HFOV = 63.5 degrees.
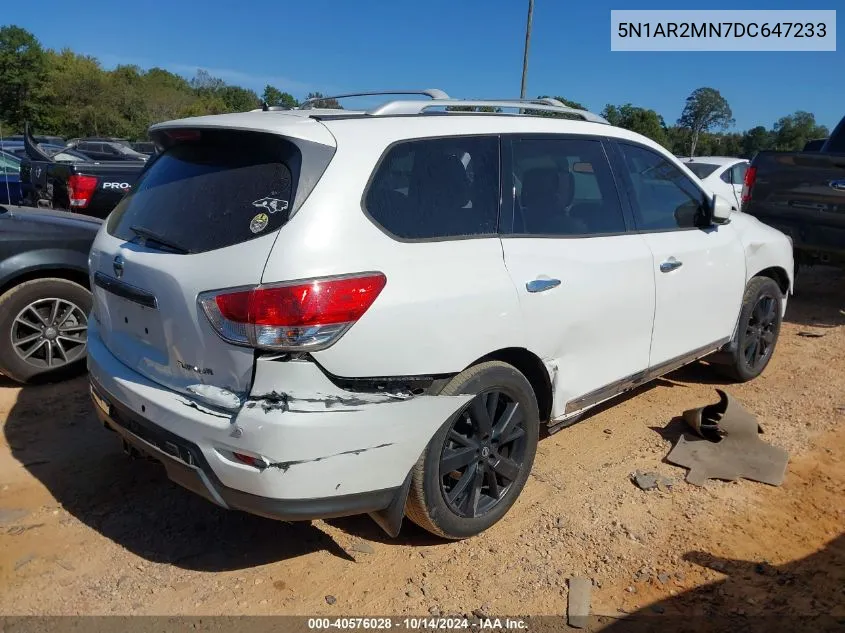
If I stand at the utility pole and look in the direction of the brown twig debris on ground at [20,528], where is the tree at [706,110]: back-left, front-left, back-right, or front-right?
back-left

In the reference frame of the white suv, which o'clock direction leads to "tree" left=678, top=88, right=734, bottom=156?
The tree is roughly at 11 o'clock from the white suv.

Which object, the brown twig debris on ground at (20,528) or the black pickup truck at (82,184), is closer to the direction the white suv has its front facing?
the black pickup truck

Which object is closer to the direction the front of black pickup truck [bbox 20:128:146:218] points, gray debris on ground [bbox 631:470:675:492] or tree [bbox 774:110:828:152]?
the tree

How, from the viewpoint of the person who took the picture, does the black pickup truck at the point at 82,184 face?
facing away from the viewer and to the right of the viewer

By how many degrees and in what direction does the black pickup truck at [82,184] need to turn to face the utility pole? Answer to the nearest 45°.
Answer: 0° — it already faces it

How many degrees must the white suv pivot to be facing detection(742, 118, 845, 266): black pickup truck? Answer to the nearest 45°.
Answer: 0° — it already faces it

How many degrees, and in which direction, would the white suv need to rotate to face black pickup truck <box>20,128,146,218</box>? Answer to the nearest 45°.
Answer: approximately 90° to its left

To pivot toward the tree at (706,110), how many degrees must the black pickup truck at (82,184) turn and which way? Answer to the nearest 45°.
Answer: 0° — it already faces it

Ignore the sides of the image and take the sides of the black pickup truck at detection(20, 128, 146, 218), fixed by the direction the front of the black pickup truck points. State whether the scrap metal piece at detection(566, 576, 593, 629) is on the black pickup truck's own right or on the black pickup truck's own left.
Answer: on the black pickup truck's own right

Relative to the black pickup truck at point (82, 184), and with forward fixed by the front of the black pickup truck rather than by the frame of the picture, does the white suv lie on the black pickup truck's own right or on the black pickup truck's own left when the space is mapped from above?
on the black pickup truck's own right

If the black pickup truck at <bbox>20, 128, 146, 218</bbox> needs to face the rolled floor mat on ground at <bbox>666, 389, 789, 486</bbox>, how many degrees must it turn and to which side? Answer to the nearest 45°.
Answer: approximately 90° to its right

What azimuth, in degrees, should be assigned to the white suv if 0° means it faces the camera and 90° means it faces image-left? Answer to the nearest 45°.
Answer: approximately 225°
